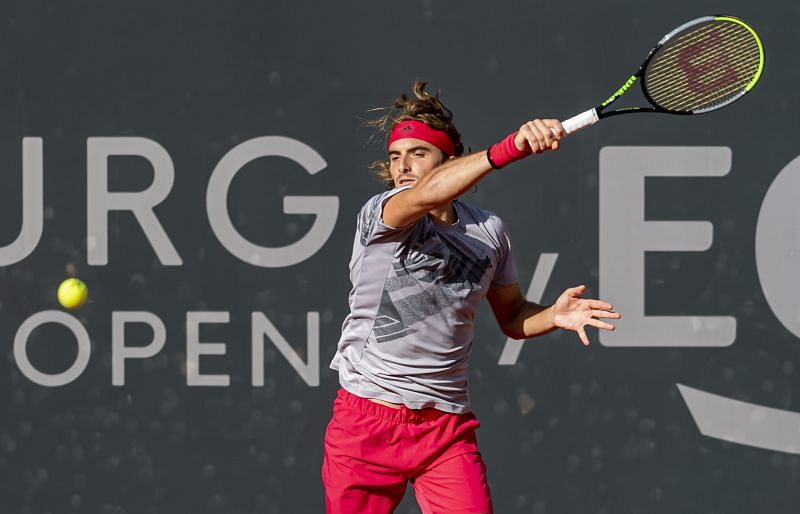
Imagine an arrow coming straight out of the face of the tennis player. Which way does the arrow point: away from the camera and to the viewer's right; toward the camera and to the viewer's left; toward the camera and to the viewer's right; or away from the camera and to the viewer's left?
toward the camera and to the viewer's left
